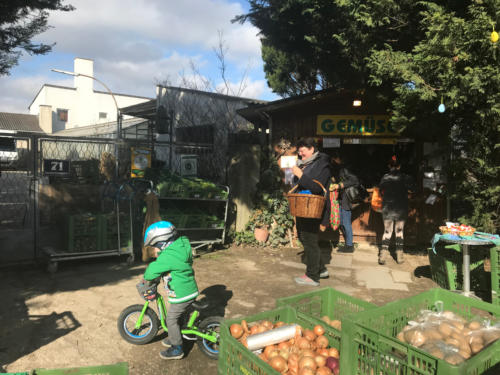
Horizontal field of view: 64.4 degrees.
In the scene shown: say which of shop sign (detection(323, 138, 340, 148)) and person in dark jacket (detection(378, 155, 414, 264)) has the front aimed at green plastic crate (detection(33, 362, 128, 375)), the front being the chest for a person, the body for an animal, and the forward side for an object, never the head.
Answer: the shop sign

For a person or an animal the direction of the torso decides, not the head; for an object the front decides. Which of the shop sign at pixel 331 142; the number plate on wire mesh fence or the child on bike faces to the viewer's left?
the child on bike

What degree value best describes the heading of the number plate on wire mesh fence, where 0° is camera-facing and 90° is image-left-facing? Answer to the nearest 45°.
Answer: approximately 0°

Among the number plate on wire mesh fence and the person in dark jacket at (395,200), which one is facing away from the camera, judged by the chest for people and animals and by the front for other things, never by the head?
the person in dark jacket

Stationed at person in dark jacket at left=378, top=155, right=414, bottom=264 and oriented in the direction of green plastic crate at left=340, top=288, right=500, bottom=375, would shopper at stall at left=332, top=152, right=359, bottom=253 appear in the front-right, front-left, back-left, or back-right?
back-right

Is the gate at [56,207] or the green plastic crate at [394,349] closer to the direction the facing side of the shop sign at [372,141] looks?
the green plastic crate

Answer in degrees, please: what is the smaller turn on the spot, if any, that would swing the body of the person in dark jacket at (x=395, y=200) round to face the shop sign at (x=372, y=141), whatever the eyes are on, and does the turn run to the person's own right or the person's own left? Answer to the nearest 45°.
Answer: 0° — they already face it

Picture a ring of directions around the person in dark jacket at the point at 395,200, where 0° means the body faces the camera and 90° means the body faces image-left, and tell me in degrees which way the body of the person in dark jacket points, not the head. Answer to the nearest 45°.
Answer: approximately 180°

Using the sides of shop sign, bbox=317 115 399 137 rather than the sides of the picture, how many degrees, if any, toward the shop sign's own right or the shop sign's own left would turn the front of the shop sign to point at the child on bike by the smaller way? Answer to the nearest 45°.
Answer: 0° — it already faces them

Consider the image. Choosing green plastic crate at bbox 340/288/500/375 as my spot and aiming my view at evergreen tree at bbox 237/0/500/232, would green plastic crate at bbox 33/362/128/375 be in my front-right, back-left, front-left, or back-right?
back-left

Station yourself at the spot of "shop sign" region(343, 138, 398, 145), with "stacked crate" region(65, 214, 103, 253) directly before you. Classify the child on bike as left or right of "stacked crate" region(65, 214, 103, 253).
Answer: left
